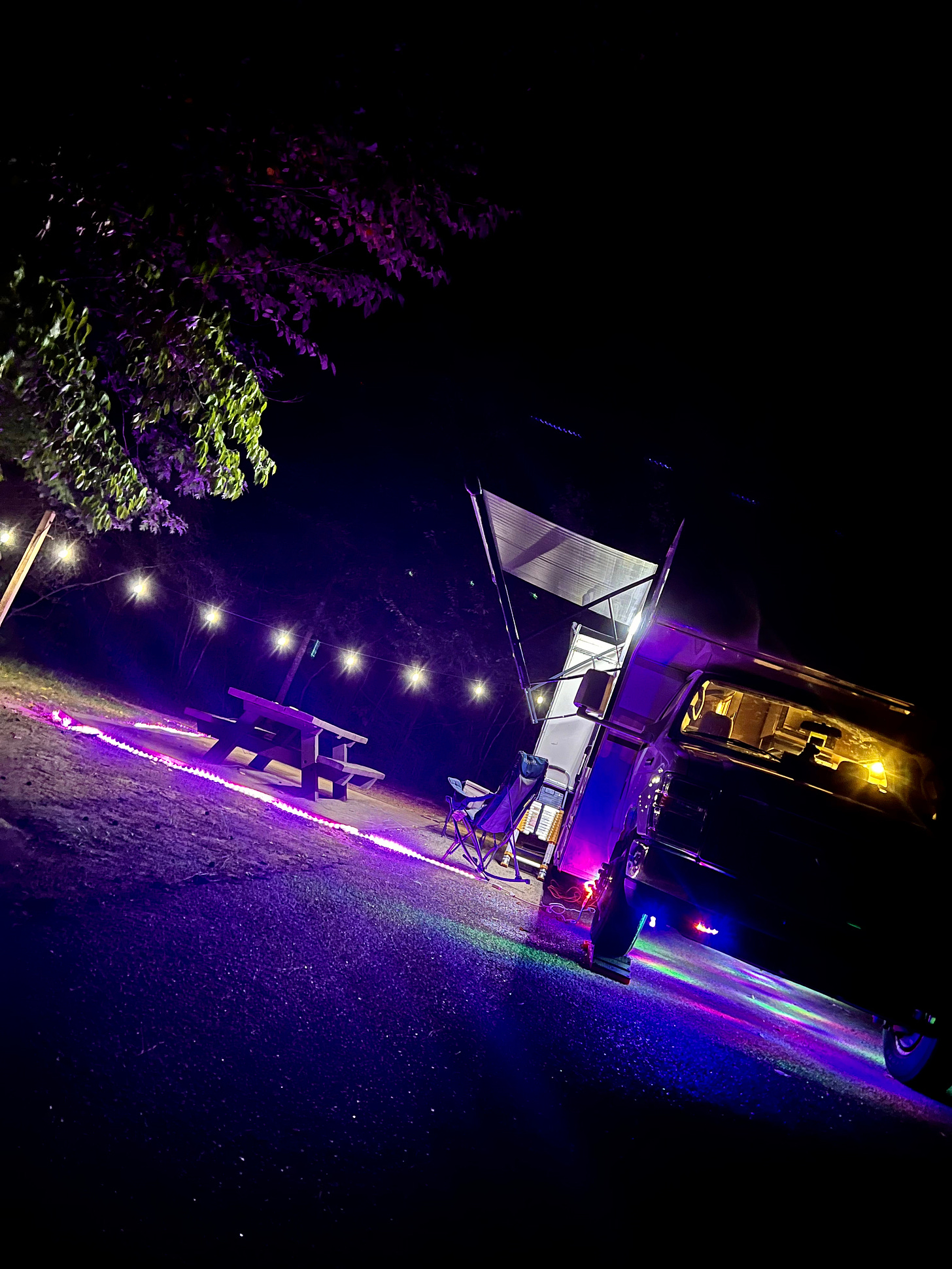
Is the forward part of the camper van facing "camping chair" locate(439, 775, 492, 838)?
no

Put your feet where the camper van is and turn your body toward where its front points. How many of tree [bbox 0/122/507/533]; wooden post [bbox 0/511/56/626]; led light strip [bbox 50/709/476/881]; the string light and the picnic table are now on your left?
0

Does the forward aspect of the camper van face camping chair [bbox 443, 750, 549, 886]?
no

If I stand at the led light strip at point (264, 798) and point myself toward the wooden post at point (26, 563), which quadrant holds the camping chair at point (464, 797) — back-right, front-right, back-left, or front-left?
back-right

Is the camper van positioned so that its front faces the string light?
no

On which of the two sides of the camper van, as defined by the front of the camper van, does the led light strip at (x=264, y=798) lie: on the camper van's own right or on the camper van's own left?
on the camper van's own right

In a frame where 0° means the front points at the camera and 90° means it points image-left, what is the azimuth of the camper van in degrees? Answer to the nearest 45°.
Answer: approximately 0°

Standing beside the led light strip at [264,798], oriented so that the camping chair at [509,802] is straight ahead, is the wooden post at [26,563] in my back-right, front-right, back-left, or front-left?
back-left

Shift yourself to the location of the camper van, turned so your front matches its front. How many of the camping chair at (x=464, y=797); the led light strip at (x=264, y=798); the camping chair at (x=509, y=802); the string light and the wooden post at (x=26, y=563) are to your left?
0
